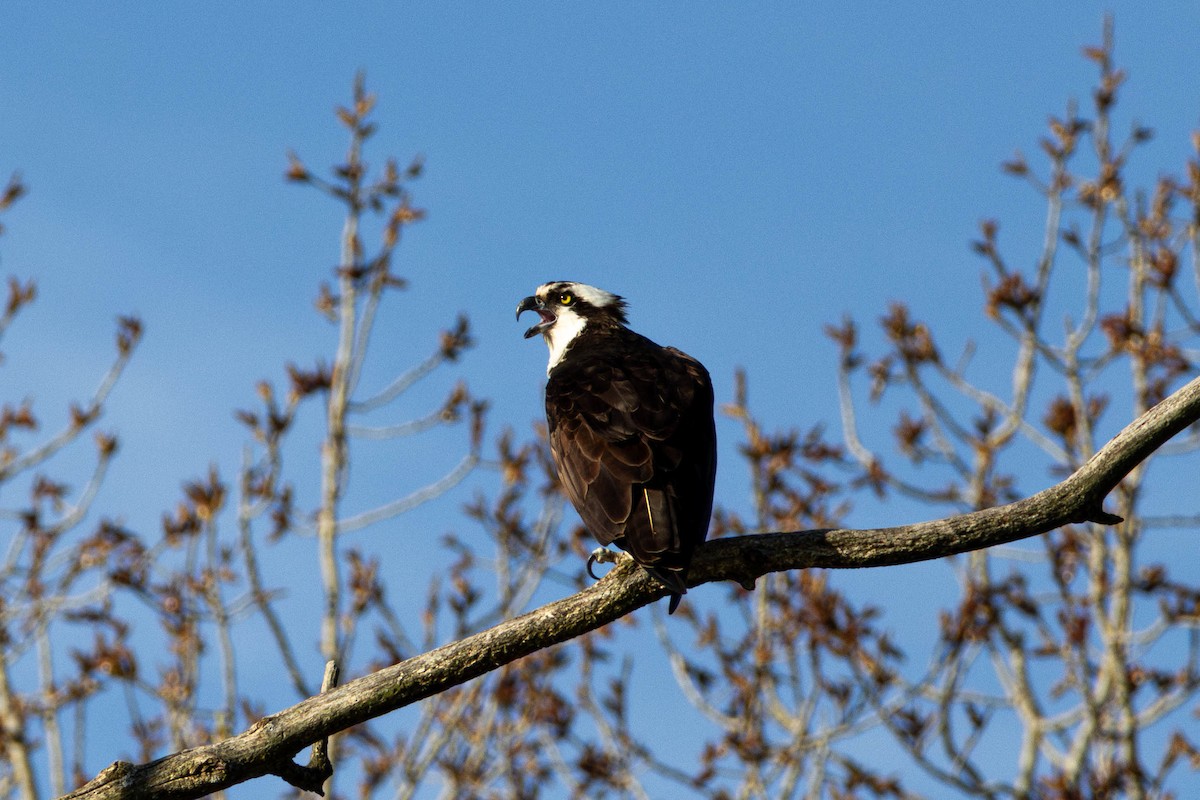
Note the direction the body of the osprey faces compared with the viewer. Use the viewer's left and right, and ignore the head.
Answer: facing away from the viewer and to the left of the viewer
